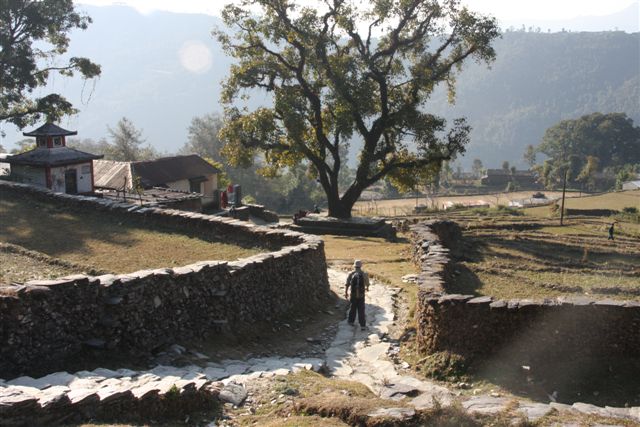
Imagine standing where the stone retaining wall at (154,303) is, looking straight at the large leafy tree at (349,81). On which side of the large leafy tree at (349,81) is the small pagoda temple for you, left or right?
left

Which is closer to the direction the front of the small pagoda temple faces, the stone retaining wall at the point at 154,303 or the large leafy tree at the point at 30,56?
the stone retaining wall

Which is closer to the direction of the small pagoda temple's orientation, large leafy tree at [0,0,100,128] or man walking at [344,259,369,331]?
the man walking

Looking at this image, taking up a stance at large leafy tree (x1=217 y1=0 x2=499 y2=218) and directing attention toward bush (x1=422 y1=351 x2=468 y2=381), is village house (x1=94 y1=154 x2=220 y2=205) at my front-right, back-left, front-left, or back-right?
back-right

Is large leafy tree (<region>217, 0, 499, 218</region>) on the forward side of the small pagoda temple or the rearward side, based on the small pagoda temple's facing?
on the forward side

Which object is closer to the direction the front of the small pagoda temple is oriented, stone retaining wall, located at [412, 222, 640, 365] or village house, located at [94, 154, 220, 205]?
the stone retaining wall

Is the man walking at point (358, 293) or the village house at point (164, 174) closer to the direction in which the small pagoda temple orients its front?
the man walking

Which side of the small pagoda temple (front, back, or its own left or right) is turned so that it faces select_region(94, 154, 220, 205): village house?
left

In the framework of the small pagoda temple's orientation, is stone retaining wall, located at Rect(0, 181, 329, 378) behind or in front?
in front

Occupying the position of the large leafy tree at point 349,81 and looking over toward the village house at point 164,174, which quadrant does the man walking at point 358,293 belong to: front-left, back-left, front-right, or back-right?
back-left

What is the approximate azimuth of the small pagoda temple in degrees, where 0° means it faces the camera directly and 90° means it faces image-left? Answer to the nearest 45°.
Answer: approximately 315°
